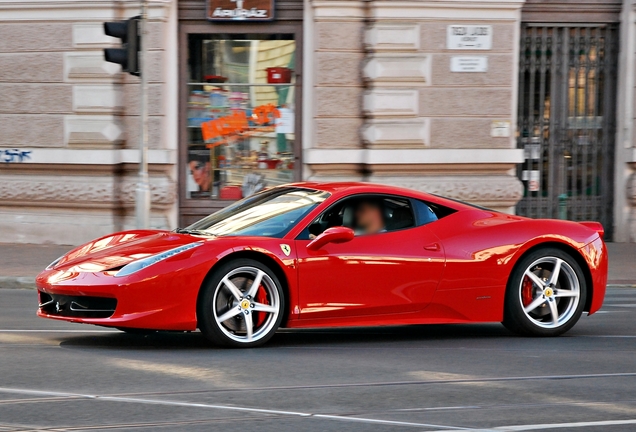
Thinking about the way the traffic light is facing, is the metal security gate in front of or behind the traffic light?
behind

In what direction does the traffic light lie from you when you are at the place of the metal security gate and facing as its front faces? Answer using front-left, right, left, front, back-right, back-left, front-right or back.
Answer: front-right

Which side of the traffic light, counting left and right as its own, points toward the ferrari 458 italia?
left

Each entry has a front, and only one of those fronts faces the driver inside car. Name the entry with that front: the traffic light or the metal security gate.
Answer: the metal security gate

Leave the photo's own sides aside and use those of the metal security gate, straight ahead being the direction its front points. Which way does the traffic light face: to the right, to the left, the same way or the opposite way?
to the right

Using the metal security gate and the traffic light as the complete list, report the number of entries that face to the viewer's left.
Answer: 1

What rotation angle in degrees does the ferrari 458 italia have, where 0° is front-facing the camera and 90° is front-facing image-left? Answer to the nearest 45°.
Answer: approximately 45°

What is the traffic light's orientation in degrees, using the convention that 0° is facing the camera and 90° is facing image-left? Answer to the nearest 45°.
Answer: approximately 90°

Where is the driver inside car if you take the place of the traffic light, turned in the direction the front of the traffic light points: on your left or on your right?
on your left
